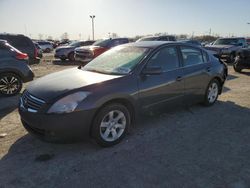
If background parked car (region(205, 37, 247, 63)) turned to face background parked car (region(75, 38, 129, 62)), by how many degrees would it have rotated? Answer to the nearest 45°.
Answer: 0° — it already faces it

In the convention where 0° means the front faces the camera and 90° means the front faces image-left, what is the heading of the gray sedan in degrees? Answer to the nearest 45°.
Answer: approximately 45°

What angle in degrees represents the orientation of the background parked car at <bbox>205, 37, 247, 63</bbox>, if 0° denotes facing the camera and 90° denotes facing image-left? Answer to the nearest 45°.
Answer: approximately 45°

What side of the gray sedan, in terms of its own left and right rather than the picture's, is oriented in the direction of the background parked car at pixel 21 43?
right

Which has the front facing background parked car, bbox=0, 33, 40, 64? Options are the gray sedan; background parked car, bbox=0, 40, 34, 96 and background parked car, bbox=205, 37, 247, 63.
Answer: background parked car, bbox=205, 37, 247, 63

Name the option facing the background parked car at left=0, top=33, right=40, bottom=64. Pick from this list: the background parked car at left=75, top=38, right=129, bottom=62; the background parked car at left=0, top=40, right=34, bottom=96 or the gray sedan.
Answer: the background parked car at left=75, top=38, right=129, bottom=62
